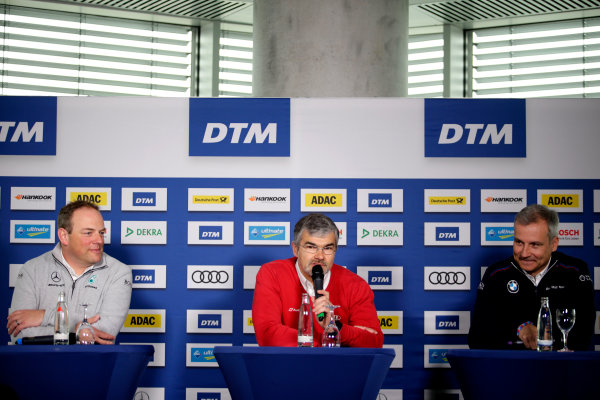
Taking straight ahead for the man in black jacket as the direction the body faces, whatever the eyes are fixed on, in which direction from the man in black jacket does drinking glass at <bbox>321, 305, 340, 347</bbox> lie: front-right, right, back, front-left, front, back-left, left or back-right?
front-right

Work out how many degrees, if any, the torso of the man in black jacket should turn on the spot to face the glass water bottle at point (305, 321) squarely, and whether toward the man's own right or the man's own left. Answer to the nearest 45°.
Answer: approximately 45° to the man's own right

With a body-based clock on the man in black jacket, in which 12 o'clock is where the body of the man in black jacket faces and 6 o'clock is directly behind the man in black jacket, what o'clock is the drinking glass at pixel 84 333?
The drinking glass is roughly at 2 o'clock from the man in black jacket.

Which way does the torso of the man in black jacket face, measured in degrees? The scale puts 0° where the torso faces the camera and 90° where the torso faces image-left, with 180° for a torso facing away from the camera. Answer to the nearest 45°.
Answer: approximately 0°

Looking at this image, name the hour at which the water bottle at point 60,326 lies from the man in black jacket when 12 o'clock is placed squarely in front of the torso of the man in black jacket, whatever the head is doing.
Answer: The water bottle is roughly at 2 o'clock from the man in black jacket.
